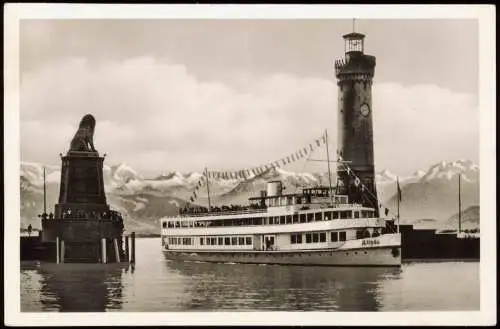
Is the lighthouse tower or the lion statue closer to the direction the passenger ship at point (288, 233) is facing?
the lighthouse tower

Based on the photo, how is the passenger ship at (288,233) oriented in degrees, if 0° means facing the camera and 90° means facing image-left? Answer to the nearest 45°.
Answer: approximately 315°
